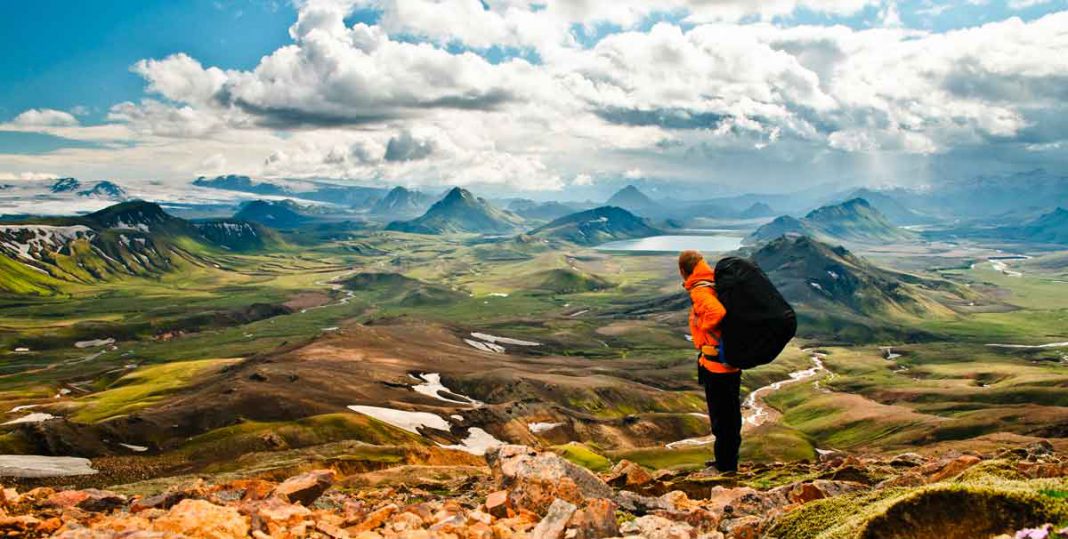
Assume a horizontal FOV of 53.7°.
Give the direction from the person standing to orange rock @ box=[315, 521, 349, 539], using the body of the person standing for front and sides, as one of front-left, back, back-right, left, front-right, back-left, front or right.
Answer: front-left

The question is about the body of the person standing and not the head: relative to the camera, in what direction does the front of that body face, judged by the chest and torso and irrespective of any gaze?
to the viewer's left

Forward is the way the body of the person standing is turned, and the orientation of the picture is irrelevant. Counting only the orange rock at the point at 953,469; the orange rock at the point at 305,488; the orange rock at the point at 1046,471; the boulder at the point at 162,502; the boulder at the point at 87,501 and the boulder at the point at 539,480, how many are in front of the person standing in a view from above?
4

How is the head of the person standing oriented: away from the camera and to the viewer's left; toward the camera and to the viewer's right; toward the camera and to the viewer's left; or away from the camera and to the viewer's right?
away from the camera and to the viewer's left

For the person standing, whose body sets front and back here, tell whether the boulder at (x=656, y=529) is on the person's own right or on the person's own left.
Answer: on the person's own left

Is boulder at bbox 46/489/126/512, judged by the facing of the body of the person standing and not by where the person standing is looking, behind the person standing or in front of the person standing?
in front

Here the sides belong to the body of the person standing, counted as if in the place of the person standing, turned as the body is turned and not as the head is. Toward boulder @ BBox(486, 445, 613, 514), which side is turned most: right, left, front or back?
front

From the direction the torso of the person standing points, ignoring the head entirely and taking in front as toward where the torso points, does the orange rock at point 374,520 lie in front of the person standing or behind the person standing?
in front
